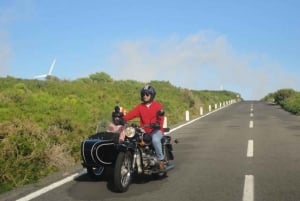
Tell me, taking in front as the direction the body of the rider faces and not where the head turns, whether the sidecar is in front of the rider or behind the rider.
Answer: in front

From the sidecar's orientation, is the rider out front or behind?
behind

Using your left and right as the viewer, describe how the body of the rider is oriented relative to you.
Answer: facing the viewer and to the left of the viewer

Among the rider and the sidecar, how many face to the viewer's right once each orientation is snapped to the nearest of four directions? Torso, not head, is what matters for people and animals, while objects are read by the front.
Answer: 0
